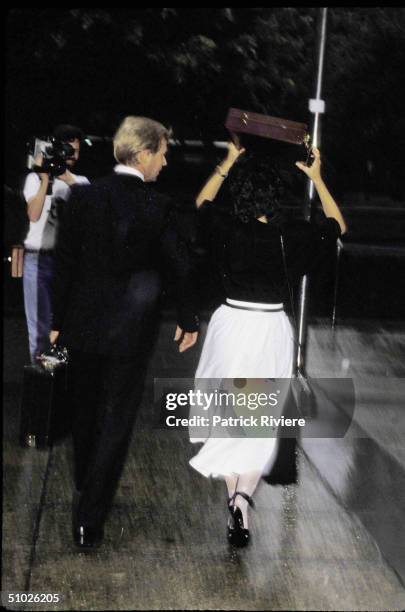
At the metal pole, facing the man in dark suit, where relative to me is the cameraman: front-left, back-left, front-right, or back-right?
front-right

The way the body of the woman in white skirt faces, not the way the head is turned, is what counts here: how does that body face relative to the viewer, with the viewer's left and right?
facing away from the viewer

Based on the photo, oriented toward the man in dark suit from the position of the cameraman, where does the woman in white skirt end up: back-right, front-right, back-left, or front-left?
front-left

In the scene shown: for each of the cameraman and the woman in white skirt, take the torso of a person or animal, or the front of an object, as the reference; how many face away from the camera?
1

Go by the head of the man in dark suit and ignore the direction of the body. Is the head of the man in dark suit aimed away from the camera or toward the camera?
away from the camera

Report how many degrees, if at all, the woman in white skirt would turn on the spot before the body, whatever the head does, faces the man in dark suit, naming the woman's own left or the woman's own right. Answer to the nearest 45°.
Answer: approximately 135° to the woman's own left

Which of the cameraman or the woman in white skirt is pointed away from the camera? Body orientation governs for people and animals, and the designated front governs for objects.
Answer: the woman in white skirt

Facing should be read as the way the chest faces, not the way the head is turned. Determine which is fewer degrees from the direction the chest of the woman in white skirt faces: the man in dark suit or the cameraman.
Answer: the cameraman

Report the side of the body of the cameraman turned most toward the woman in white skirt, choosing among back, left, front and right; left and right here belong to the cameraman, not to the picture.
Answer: front

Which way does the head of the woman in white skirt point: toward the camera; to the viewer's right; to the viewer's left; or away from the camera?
away from the camera

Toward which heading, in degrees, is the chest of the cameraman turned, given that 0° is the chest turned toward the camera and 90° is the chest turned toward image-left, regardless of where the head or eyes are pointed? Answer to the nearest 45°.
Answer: approximately 315°

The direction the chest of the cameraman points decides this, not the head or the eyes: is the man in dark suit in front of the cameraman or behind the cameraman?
in front
